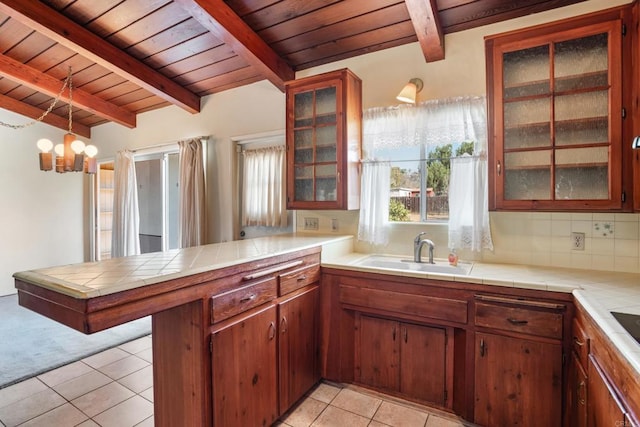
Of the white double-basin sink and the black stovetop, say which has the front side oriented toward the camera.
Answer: the white double-basin sink

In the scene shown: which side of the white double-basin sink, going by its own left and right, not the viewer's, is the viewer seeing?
front

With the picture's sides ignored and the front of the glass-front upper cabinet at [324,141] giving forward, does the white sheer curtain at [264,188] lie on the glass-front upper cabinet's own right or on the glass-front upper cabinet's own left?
on the glass-front upper cabinet's own right

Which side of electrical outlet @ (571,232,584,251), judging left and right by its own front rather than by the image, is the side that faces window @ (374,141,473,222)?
right

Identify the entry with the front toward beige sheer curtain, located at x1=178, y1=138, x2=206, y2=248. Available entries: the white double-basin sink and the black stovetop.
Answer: the black stovetop

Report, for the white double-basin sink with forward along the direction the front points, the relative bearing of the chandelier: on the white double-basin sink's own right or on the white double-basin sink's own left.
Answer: on the white double-basin sink's own right

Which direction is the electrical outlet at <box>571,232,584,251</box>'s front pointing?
toward the camera

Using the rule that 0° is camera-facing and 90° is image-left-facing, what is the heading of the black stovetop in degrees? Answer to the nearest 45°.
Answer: approximately 90°

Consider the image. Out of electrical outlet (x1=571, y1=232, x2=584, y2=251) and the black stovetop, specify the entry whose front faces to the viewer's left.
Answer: the black stovetop

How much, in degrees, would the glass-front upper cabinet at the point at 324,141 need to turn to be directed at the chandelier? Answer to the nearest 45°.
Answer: approximately 45° to its right

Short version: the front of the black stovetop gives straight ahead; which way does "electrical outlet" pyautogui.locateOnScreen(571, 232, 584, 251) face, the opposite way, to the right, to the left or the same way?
to the left

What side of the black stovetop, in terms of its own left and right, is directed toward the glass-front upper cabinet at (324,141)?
front

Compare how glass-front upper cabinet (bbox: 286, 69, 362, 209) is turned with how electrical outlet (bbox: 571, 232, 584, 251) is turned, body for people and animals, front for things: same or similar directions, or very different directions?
same or similar directions
